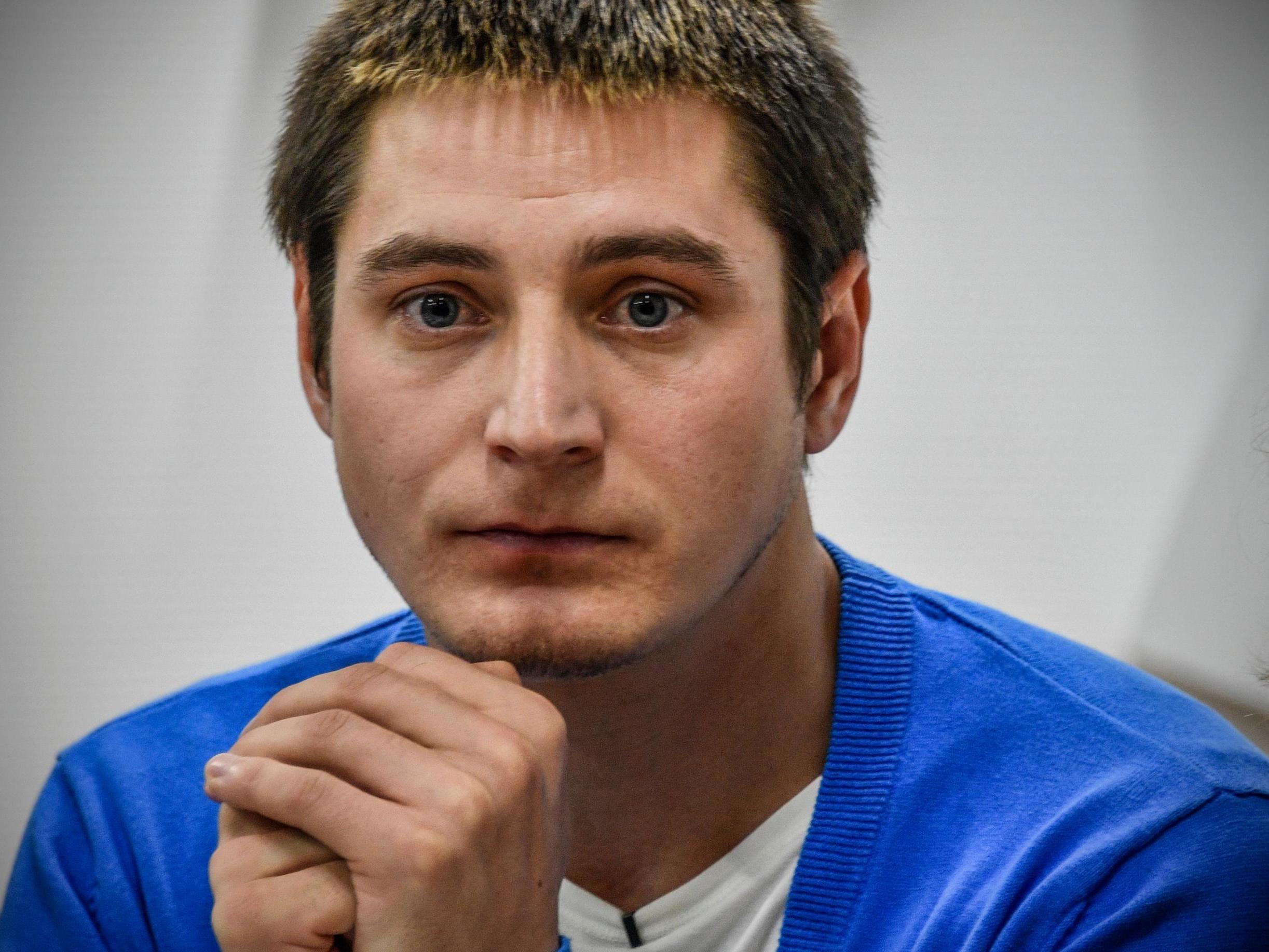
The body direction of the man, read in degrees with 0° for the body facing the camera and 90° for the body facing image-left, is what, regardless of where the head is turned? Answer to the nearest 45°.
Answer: approximately 0°
